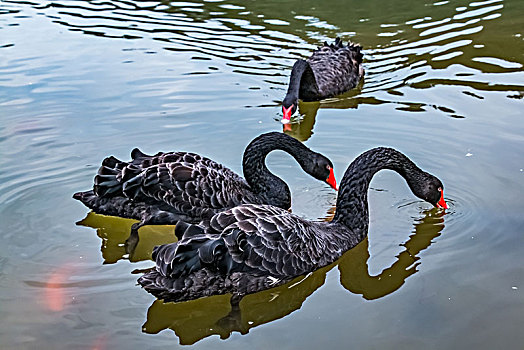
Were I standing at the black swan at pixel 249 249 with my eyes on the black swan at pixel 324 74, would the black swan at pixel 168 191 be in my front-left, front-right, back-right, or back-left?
front-left

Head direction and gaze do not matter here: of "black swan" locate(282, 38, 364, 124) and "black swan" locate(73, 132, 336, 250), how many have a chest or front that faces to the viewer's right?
1

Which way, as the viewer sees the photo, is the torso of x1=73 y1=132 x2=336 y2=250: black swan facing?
to the viewer's right

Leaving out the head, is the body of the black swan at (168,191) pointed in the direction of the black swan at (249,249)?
no

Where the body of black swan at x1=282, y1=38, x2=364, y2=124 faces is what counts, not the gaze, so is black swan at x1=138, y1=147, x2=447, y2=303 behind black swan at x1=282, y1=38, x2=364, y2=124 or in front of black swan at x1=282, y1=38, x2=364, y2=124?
in front

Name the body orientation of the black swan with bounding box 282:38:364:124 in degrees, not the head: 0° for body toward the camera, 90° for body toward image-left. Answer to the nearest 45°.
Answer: approximately 45°

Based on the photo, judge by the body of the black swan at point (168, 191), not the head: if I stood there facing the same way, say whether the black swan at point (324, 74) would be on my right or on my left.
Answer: on my left
